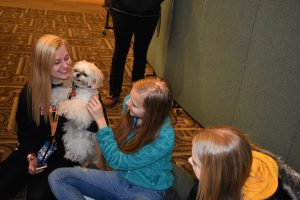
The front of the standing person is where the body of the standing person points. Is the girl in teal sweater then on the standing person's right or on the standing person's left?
on the standing person's left

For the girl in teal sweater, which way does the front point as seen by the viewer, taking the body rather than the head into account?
to the viewer's left

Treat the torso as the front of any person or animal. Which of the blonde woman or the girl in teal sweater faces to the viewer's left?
the girl in teal sweater

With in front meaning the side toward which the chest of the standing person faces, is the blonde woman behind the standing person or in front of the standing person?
in front

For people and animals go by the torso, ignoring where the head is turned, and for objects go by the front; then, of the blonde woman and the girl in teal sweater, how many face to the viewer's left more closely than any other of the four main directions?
1

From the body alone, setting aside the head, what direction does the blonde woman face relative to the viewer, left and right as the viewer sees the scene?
facing the viewer and to the right of the viewer

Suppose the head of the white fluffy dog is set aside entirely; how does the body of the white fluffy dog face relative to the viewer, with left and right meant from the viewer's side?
facing the viewer and to the left of the viewer
